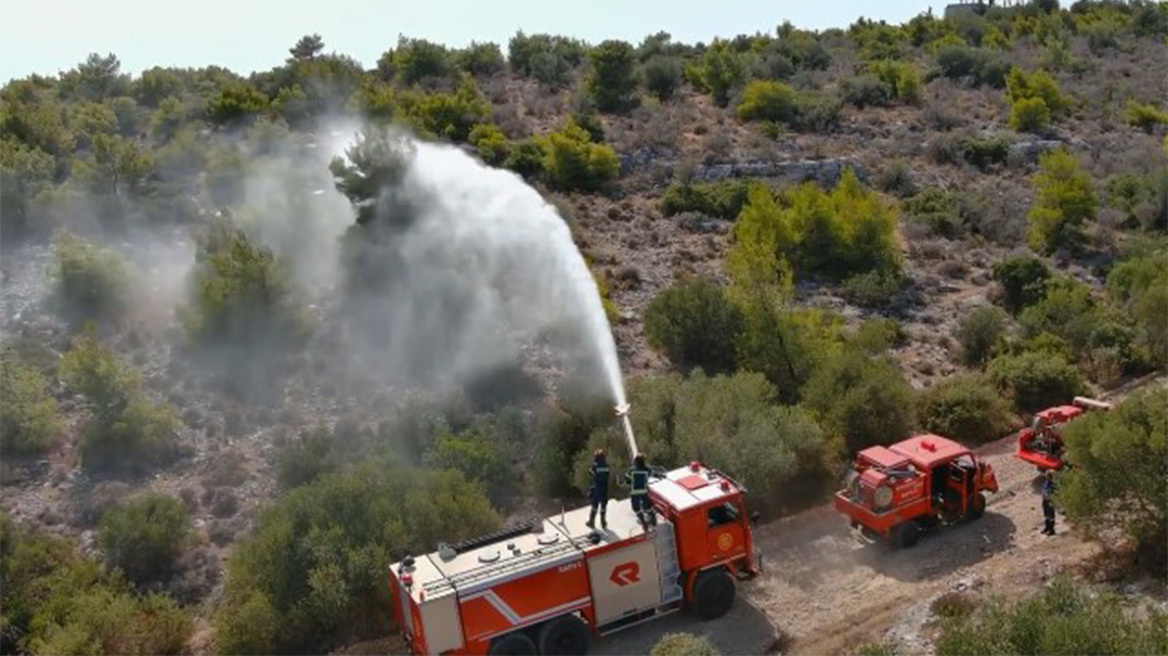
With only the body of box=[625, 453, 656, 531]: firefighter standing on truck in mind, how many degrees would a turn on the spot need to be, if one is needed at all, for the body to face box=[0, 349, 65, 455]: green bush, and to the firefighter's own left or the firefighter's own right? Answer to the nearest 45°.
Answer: approximately 45° to the firefighter's own left

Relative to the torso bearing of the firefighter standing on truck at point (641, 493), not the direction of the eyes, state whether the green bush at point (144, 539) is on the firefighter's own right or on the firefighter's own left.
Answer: on the firefighter's own left

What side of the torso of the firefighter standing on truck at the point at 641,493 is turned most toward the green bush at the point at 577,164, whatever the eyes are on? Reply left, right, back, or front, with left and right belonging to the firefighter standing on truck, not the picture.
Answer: front

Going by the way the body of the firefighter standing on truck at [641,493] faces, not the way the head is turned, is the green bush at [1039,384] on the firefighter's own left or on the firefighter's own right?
on the firefighter's own right

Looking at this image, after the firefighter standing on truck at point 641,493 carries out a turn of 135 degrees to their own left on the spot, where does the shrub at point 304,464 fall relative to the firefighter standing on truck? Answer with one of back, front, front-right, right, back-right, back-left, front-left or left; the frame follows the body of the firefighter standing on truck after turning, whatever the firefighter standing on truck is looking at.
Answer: right

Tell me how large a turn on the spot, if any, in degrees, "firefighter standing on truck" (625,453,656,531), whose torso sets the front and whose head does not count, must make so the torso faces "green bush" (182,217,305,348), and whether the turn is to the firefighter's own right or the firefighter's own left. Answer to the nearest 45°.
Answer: approximately 45° to the firefighter's own left

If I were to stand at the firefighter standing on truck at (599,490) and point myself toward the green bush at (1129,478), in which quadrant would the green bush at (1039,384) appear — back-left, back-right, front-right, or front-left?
front-left

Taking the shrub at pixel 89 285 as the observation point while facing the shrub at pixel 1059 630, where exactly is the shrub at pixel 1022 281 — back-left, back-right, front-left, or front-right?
front-left

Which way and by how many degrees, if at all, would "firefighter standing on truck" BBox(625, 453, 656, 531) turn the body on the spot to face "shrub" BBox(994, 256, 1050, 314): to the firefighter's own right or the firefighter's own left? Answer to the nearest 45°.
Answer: approximately 45° to the firefighter's own right

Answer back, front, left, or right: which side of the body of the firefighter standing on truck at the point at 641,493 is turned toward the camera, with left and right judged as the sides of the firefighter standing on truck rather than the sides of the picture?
back

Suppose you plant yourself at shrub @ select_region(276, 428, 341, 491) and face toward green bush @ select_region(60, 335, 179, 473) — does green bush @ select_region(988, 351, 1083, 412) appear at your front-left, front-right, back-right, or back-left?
back-right

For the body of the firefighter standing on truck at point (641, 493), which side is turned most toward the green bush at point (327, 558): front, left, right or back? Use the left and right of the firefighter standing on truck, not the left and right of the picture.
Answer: left

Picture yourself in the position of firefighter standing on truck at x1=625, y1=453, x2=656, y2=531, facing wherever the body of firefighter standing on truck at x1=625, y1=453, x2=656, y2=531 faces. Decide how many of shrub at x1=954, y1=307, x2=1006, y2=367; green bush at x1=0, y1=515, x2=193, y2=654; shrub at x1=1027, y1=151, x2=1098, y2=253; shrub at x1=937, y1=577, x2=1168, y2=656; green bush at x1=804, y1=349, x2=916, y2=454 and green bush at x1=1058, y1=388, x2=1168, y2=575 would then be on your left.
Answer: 1
